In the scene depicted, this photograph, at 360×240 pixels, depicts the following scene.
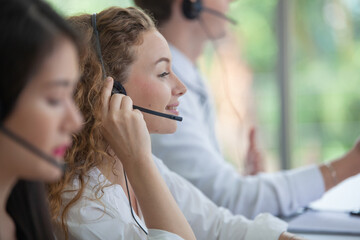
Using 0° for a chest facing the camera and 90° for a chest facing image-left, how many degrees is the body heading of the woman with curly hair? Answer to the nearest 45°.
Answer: approximately 270°
